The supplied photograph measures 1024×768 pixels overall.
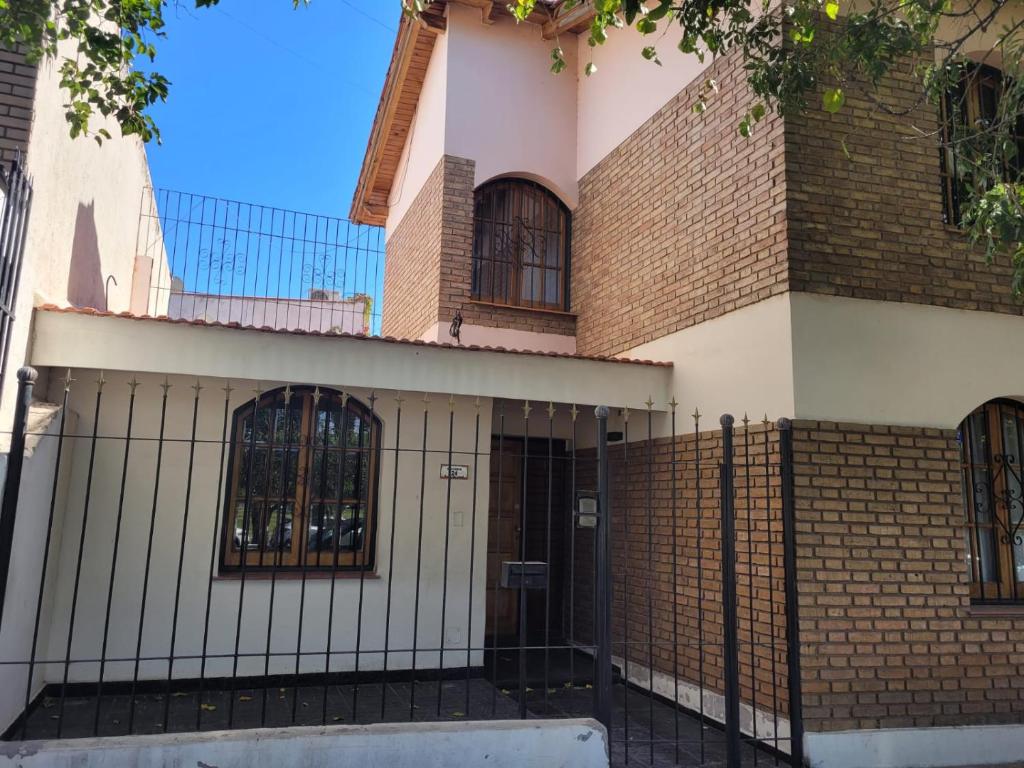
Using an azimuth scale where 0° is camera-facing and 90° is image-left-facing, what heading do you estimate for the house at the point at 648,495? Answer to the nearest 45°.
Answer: approximately 0°
